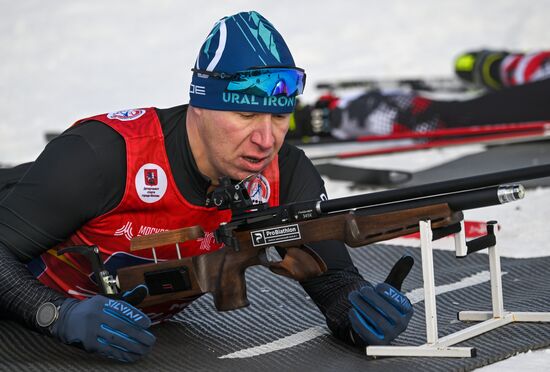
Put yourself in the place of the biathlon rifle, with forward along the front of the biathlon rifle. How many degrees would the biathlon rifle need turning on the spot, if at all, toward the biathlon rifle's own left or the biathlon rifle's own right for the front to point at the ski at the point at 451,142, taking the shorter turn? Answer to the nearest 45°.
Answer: approximately 90° to the biathlon rifle's own left

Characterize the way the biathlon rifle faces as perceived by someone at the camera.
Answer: facing to the right of the viewer

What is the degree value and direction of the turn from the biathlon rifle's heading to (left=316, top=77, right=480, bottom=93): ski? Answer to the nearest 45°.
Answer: approximately 90° to its left

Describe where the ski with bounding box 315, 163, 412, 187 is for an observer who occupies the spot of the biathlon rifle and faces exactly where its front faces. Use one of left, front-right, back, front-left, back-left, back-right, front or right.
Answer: left
